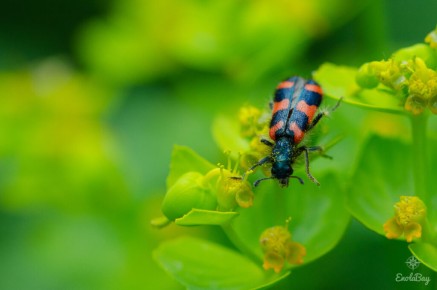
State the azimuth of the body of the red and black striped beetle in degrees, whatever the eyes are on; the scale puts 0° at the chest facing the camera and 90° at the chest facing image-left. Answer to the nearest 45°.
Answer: approximately 0°
